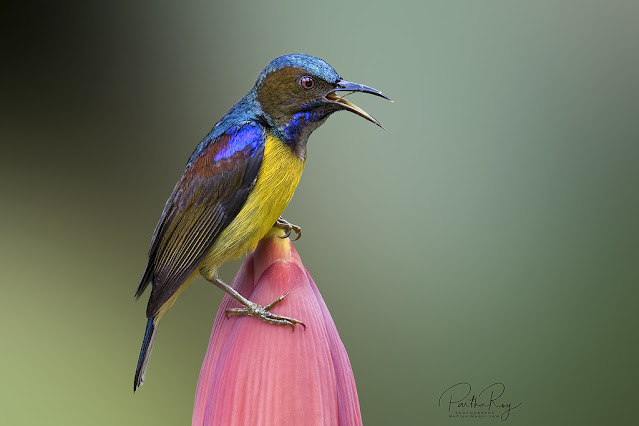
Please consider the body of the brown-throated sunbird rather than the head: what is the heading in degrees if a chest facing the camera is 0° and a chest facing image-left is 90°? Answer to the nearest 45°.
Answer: approximately 270°
